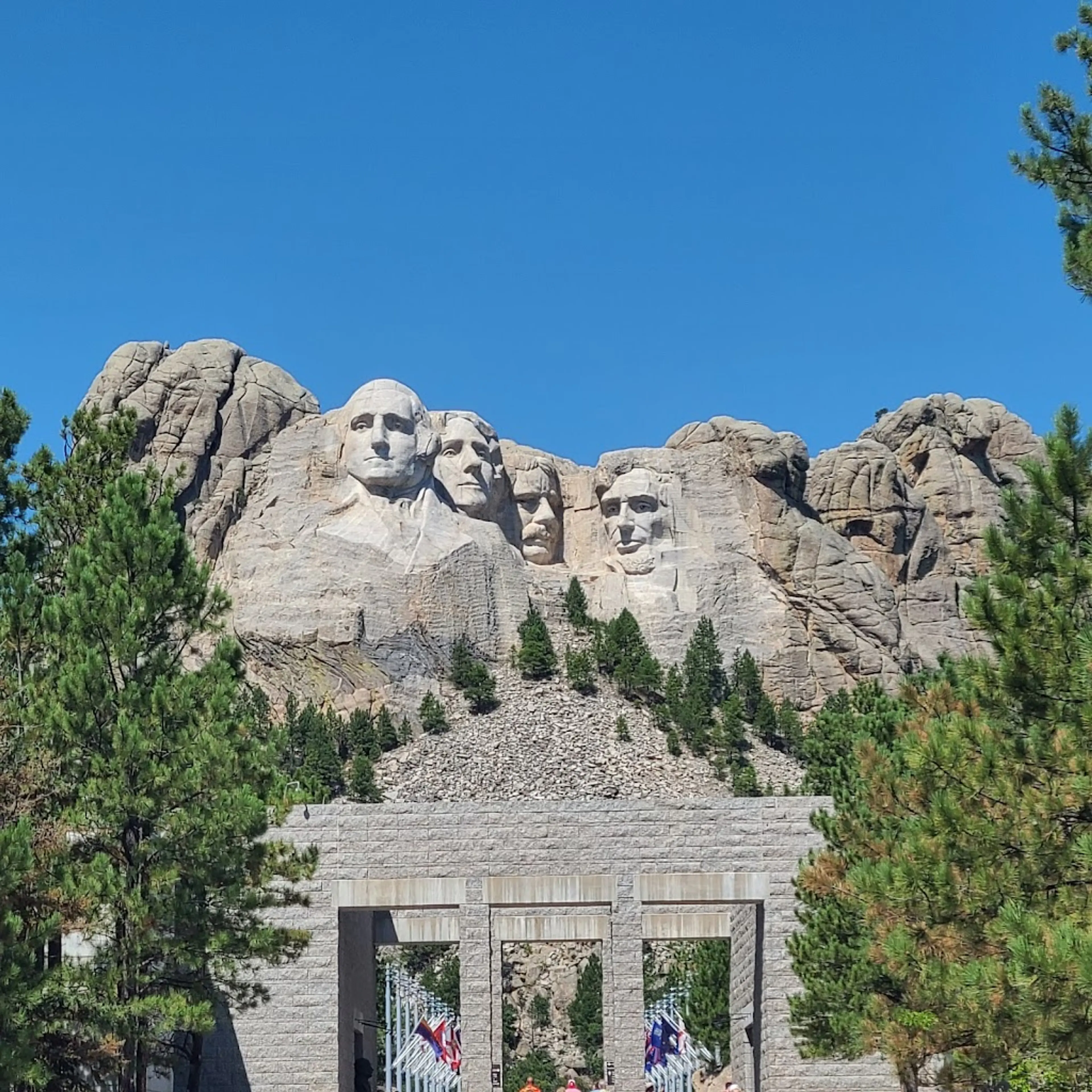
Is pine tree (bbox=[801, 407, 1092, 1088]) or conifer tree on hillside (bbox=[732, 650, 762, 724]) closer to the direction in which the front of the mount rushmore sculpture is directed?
the pine tree

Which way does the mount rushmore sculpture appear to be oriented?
toward the camera

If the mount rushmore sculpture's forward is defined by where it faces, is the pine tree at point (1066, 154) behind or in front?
in front

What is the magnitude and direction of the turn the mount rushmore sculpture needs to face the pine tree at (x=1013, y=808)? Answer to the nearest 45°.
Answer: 0° — it already faces it

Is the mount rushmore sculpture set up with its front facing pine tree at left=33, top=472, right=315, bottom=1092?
yes

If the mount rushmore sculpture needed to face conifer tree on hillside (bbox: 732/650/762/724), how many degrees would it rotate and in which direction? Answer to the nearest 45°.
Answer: approximately 90° to its left

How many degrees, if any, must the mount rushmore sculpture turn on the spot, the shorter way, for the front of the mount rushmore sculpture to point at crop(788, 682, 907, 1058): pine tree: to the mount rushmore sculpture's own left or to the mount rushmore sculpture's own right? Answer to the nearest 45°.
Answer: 0° — it already faces it

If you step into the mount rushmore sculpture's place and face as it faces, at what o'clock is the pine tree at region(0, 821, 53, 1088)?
The pine tree is roughly at 12 o'clock from the mount rushmore sculpture.
